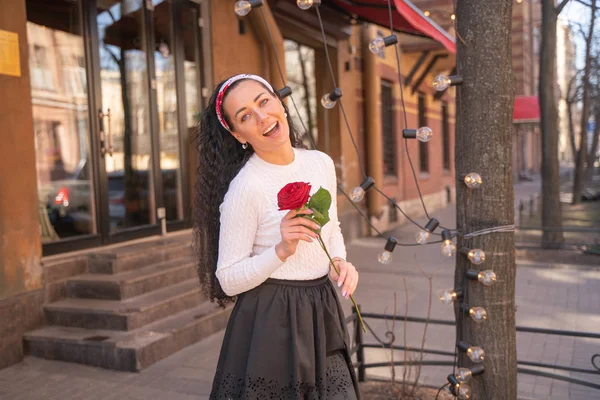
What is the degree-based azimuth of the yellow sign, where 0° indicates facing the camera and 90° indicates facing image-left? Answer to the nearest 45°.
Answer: approximately 315°

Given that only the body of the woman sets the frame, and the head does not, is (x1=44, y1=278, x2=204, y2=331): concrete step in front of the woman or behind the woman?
behind

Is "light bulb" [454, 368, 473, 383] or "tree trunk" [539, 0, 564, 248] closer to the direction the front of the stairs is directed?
the light bulb

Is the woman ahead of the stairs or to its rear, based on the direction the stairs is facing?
ahead

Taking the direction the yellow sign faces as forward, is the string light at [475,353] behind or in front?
in front

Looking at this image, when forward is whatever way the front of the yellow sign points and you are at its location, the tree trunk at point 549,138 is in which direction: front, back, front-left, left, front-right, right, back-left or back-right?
front-left

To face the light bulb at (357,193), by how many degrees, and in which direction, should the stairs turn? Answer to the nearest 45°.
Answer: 0° — it already faces it

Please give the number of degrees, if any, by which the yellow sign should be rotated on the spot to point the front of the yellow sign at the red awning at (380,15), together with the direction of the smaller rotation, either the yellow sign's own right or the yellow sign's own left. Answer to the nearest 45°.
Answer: approximately 45° to the yellow sign's own left

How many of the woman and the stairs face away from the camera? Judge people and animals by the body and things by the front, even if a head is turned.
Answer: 0

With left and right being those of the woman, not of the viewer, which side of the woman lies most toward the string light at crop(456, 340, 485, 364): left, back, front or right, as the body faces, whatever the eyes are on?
left

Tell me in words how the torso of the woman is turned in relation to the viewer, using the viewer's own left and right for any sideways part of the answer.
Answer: facing the viewer and to the right of the viewer
